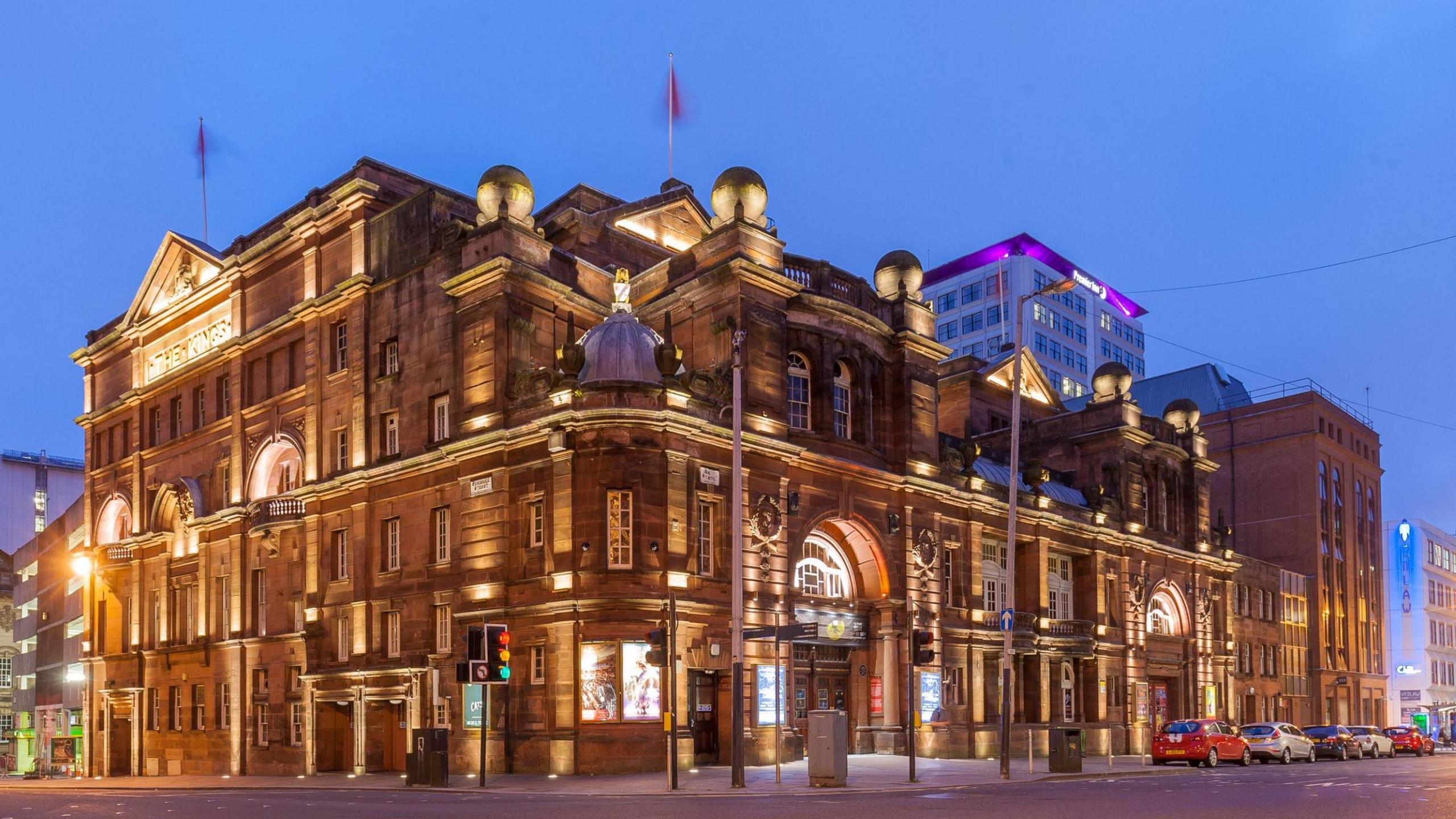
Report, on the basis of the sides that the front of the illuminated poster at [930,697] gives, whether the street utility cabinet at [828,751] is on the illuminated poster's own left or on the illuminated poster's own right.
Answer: on the illuminated poster's own right

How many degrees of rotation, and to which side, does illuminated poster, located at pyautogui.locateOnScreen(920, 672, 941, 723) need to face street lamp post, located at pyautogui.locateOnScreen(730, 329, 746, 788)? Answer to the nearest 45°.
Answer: approximately 45° to its right
